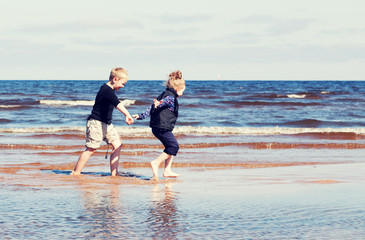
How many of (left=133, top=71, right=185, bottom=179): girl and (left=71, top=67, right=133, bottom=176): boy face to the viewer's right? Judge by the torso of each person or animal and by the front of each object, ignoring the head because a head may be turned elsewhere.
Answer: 2

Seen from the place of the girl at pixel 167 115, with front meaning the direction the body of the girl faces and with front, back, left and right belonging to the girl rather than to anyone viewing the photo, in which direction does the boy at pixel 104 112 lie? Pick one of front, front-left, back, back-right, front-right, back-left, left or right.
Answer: back

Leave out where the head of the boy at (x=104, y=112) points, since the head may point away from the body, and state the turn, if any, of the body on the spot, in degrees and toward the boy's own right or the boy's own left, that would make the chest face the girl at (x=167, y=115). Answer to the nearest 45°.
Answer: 0° — they already face them

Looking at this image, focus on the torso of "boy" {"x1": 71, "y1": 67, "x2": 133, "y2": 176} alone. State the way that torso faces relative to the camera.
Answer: to the viewer's right

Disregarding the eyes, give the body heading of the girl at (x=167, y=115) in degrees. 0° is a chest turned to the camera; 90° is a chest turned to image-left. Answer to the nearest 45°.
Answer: approximately 270°
